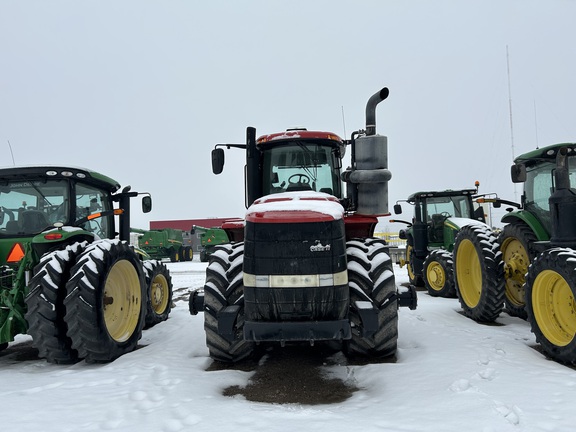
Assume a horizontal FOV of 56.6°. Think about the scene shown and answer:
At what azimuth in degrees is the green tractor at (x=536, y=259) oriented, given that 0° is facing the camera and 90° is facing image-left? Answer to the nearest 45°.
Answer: approximately 315°

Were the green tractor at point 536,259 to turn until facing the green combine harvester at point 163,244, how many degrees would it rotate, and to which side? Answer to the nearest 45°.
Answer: approximately 180°

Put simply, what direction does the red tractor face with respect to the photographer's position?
facing the viewer

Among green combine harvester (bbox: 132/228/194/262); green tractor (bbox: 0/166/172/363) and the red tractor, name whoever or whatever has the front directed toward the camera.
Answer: the red tractor

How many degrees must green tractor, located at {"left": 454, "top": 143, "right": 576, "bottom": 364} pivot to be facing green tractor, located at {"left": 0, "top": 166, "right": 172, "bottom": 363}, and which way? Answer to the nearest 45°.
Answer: approximately 90° to its right

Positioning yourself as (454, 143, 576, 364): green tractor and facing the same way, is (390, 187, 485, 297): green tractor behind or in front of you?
behind

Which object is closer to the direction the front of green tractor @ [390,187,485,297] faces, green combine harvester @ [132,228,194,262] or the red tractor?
the red tractor
